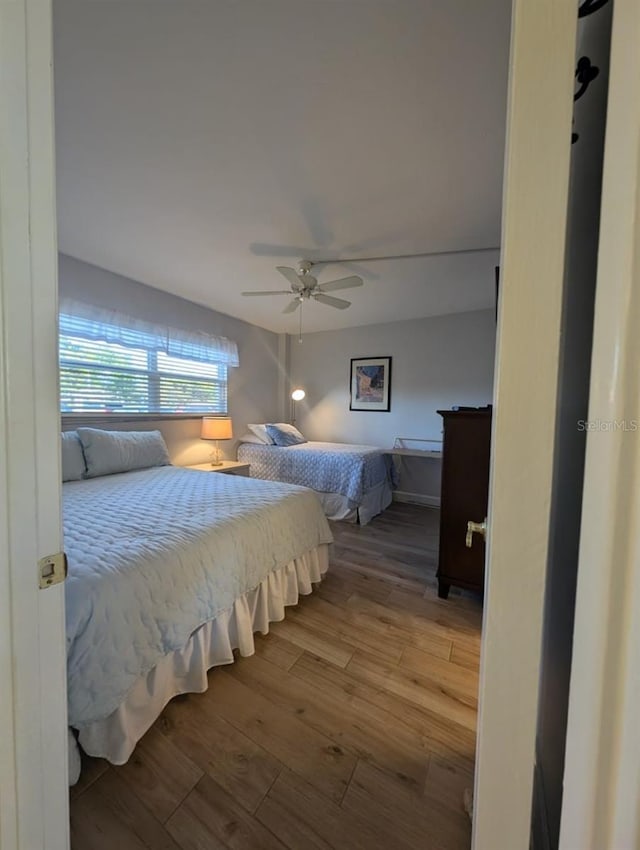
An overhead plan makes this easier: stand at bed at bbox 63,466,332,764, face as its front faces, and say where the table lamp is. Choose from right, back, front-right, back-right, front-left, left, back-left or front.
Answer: back-left

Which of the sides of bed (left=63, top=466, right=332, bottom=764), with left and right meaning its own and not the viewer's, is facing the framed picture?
left

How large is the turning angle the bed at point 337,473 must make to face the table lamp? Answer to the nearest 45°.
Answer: approximately 135° to its right

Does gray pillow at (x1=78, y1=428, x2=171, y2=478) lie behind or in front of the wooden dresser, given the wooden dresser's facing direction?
in front

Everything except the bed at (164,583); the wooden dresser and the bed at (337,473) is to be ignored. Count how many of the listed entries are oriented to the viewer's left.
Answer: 1

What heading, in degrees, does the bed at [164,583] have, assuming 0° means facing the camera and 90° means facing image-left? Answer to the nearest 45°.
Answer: approximately 315°

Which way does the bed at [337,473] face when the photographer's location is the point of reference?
facing the viewer and to the right of the viewer

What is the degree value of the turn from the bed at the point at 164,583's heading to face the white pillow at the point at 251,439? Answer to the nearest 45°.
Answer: approximately 135° to its left

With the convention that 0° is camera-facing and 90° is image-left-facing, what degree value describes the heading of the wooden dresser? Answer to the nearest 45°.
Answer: approximately 90°

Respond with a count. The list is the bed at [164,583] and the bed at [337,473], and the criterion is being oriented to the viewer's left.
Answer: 0

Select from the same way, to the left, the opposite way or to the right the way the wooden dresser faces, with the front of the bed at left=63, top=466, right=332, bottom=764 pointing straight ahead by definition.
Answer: the opposite way

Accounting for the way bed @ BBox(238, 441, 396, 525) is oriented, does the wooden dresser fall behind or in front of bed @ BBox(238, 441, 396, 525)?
in front

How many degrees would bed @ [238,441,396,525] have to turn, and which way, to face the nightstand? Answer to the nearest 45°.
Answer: approximately 135° to its right
